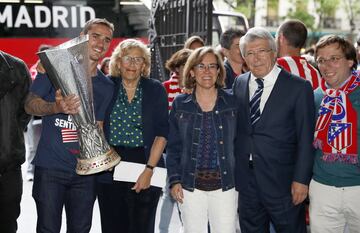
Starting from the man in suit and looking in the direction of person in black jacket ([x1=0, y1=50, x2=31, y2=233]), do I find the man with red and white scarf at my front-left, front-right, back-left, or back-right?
back-left

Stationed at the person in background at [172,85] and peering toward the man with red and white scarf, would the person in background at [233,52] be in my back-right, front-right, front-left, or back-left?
front-left

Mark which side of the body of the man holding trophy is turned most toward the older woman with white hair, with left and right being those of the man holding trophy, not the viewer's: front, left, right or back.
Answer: left

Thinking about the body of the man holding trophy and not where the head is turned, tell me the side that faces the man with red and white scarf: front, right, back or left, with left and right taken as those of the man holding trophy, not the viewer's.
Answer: left

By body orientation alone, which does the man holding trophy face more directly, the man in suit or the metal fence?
the man in suit

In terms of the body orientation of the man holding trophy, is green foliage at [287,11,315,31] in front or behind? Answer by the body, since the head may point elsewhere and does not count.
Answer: behind

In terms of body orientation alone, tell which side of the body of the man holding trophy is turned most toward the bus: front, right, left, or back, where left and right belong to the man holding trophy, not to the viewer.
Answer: back

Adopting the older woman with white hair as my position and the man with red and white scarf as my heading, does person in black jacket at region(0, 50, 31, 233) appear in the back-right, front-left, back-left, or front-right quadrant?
back-right

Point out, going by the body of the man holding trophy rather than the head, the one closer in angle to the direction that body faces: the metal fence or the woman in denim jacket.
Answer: the woman in denim jacket

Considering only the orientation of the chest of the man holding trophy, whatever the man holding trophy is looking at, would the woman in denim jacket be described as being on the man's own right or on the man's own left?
on the man's own left

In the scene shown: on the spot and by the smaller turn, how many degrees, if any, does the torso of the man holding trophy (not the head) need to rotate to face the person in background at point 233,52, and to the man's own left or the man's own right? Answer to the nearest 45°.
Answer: approximately 135° to the man's own left

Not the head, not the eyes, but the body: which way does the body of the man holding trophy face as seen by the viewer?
toward the camera
